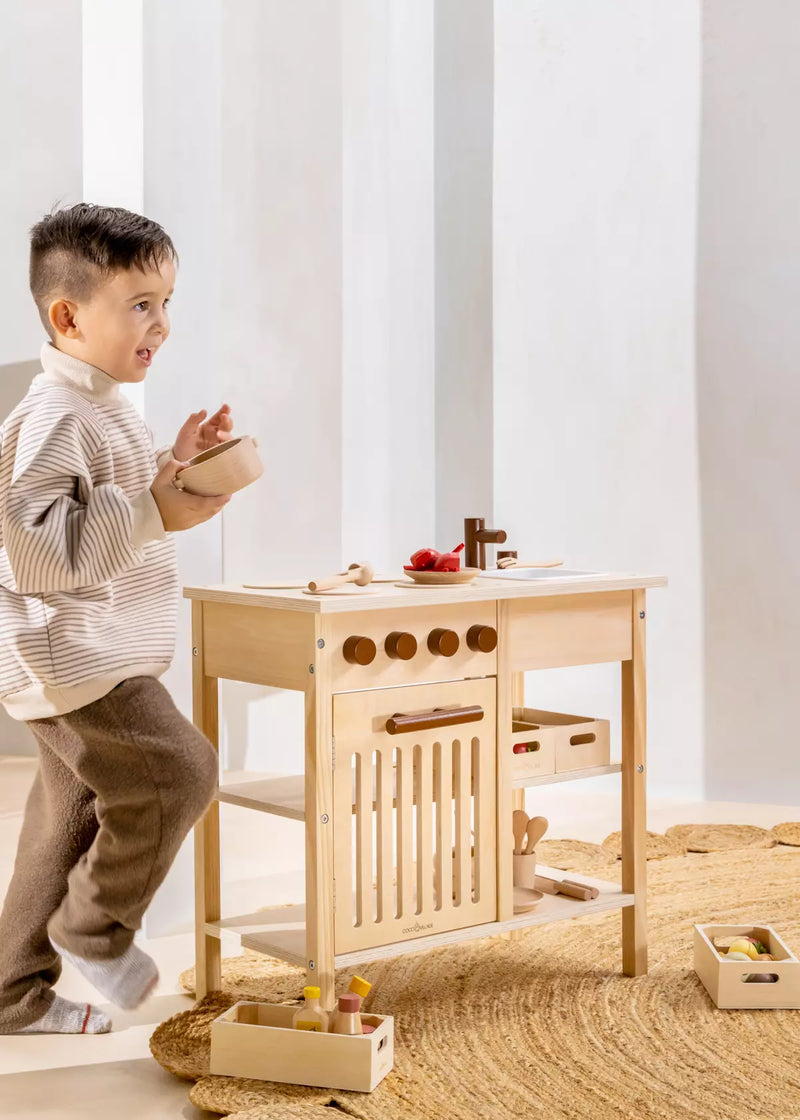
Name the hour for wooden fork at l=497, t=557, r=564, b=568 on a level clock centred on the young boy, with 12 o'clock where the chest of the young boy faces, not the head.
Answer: The wooden fork is roughly at 11 o'clock from the young boy.

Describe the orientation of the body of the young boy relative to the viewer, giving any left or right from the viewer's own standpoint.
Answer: facing to the right of the viewer

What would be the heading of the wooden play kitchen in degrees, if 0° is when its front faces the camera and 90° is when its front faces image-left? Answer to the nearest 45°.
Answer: approximately 315°

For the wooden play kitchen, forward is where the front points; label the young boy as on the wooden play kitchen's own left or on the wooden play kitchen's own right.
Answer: on the wooden play kitchen's own right

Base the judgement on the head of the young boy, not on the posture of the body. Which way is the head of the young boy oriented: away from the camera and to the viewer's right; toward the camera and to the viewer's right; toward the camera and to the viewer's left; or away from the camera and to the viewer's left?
toward the camera and to the viewer's right
